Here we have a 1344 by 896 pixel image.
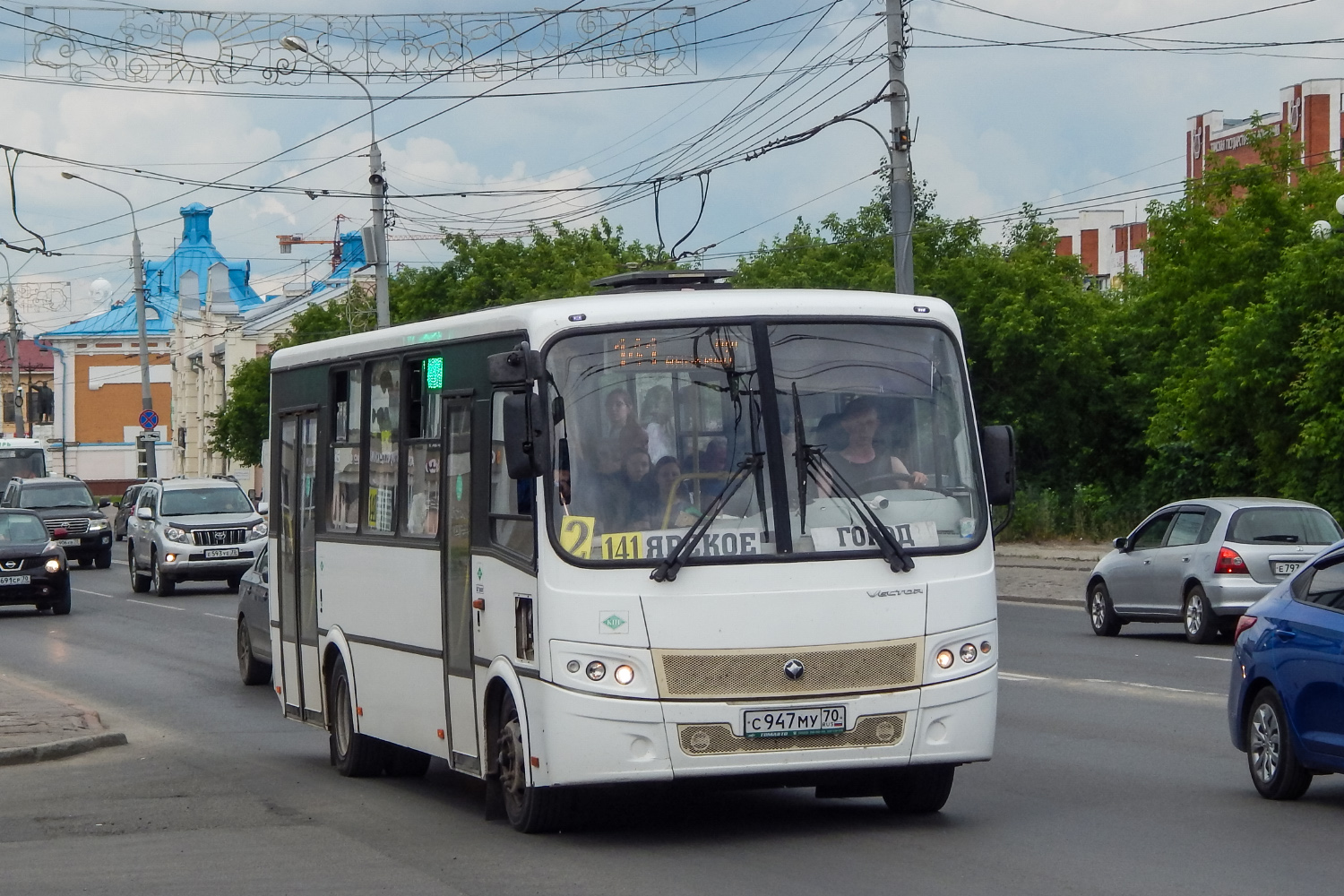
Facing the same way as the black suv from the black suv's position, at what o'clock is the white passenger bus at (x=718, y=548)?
The white passenger bus is roughly at 12 o'clock from the black suv.

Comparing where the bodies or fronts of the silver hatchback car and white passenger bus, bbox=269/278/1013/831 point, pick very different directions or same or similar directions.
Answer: very different directions

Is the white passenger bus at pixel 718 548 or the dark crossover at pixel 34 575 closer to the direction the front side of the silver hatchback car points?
the dark crossover

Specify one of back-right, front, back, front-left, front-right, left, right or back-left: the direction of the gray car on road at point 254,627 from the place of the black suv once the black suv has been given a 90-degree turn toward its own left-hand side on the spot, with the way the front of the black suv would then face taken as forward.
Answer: right

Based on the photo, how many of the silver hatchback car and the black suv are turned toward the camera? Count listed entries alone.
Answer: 1

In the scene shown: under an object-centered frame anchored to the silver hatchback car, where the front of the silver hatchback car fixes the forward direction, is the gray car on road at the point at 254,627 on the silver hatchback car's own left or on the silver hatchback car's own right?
on the silver hatchback car's own left

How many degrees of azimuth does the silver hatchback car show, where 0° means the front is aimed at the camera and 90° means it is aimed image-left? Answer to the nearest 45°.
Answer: approximately 135°

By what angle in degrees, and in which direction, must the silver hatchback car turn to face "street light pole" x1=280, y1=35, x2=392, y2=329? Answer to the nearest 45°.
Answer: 0° — it already faces it

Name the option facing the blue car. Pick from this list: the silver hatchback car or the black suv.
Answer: the black suv

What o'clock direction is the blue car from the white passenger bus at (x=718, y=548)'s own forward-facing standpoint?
The blue car is roughly at 10 o'clock from the white passenger bus.

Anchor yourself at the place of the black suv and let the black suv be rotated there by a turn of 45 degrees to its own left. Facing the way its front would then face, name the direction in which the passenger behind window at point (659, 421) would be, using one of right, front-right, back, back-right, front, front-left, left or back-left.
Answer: front-right
